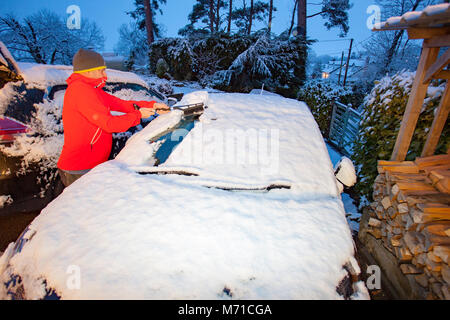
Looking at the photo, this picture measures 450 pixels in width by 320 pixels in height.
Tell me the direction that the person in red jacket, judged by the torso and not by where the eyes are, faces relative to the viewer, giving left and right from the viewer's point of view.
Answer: facing to the right of the viewer

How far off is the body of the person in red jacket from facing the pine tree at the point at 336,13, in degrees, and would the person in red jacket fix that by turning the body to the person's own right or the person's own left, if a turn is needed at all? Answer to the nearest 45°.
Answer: approximately 45° to the person's own left

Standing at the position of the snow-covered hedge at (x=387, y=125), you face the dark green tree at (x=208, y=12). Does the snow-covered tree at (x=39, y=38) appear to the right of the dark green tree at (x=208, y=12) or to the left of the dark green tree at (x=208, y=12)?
left

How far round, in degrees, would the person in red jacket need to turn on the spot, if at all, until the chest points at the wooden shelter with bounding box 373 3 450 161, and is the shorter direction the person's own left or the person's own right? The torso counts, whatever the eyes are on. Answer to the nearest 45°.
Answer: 0° — they already face it

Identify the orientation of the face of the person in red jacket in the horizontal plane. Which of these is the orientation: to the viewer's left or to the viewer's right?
to the viewer's right

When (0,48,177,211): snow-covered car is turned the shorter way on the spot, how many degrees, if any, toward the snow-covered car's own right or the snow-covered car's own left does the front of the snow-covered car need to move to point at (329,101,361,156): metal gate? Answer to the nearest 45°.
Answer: approximately 45° to the snow-covered car's own right

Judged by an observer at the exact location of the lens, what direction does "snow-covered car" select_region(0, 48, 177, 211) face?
facing away from the viewer and to the right of the viewer

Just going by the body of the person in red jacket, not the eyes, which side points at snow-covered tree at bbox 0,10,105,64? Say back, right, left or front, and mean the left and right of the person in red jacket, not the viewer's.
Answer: left

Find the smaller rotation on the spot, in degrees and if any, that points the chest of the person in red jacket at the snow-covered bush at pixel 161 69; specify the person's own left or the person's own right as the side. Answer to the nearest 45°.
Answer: approximately 90° to the person's own left
